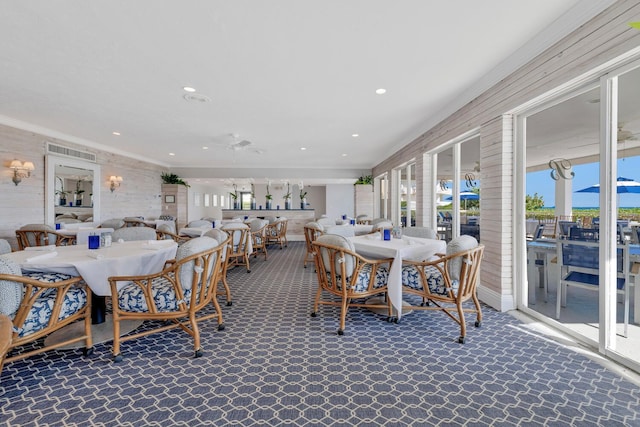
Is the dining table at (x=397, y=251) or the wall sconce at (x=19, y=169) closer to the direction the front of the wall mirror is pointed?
the dining table

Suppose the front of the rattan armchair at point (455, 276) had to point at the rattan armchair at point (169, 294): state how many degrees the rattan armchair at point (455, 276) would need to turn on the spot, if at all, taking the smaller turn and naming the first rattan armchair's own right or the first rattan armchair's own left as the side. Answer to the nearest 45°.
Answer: approximately 90° to the first rattan armchair's own left

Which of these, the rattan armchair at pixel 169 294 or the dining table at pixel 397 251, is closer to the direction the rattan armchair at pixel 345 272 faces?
the dining table

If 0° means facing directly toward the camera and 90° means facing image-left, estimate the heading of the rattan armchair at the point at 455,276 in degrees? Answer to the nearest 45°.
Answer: approximately 135°

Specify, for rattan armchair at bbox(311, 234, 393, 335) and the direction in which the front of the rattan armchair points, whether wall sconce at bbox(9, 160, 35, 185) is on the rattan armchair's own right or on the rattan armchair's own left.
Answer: on the rattan armchair's own left

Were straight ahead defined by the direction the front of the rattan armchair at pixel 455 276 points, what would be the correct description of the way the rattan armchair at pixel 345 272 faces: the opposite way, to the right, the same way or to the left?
to the right

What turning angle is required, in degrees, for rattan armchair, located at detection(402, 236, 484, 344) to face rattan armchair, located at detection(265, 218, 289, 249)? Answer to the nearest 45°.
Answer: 0° — it already faces it

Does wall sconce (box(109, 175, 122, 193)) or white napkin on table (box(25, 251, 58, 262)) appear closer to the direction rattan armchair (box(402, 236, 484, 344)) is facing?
the wall sconce

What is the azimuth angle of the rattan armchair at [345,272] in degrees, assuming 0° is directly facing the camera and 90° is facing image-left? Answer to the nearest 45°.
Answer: approximately 225°
